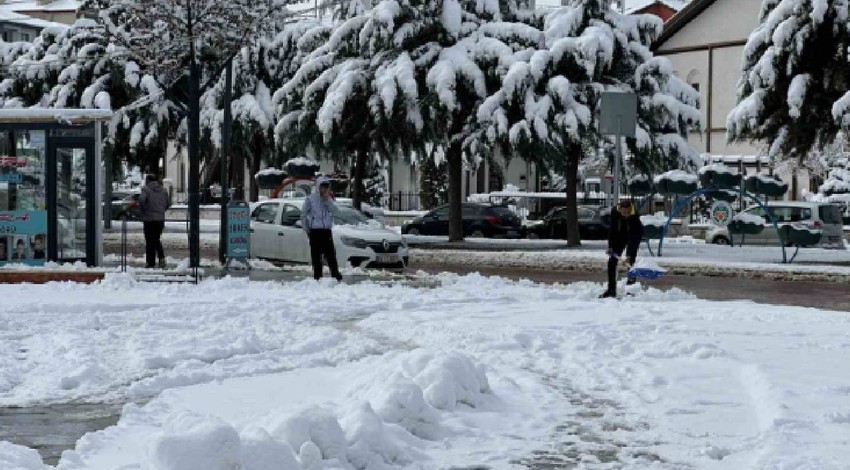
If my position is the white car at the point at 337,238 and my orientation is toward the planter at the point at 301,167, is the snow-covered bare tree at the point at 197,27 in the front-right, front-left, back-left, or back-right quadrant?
front-left

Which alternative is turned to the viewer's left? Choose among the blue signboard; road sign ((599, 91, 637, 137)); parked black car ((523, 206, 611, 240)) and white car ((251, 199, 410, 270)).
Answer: the parked black car

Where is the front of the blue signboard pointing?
toward the camera

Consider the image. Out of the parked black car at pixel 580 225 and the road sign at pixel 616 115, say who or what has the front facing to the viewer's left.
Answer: the parked black car

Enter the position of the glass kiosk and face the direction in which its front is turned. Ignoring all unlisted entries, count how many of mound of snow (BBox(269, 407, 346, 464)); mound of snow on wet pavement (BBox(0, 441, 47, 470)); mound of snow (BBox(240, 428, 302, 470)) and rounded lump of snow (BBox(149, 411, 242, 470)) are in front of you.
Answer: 4

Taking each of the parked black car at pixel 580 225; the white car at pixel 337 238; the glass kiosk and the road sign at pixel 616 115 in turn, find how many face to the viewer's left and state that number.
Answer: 1

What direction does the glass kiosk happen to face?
toward the camera

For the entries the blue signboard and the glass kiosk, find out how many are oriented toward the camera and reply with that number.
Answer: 2

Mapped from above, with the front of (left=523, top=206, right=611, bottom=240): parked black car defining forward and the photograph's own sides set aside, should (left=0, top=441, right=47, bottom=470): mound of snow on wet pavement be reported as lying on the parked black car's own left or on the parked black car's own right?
on the parked black car's own left

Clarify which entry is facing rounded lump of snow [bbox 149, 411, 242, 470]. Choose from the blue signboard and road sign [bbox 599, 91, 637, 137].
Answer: the blue signboard

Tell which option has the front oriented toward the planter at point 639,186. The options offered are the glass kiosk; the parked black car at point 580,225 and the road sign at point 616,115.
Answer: the road sign

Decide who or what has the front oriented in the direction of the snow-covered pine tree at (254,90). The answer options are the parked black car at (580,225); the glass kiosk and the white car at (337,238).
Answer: the parked black car

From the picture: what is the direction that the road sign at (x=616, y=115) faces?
away from the camera

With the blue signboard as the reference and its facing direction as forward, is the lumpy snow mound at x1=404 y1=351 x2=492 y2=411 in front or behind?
in front

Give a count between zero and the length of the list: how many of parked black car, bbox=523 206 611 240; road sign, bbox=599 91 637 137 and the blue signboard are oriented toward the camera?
1
